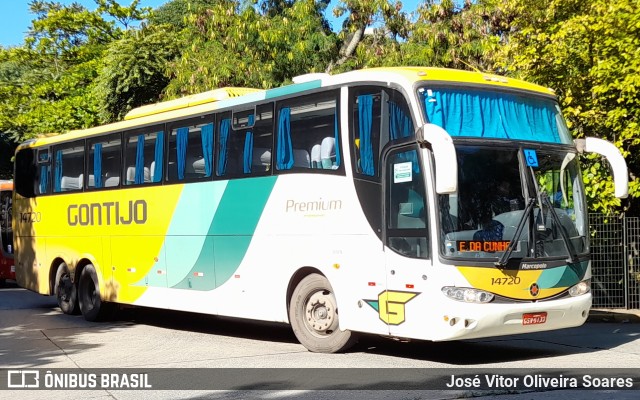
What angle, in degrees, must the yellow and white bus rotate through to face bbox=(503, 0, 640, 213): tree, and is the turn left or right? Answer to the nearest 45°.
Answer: approximately 90° to its left

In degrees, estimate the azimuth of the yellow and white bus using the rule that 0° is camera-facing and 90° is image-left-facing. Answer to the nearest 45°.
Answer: approximately 315°

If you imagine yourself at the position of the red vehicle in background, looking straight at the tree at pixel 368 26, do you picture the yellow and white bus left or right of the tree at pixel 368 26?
right

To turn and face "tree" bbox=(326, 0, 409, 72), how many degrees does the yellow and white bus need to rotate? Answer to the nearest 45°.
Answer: approximately 135° to its left

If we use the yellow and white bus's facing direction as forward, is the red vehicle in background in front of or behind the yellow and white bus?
behind

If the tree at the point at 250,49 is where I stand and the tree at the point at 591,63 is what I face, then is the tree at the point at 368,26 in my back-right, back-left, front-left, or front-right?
front-left

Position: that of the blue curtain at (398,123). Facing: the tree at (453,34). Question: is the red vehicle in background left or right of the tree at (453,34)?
left

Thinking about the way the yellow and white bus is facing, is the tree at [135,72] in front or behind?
behind

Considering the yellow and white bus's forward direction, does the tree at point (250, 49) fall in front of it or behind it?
behind

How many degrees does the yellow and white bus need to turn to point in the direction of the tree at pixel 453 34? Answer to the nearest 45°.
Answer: approximately 135° to its left
